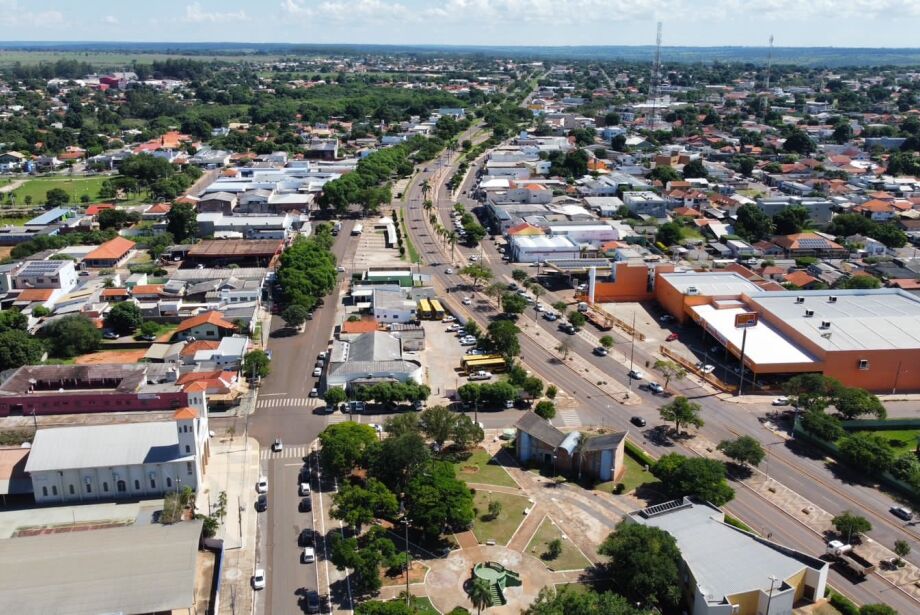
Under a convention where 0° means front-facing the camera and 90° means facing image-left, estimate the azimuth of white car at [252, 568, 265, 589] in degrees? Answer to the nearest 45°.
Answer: approximately 0°

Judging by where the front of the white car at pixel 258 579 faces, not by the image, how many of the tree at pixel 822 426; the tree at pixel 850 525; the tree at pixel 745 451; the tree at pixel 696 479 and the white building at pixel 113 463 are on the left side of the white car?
4

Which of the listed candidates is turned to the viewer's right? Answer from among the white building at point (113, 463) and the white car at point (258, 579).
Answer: the white building

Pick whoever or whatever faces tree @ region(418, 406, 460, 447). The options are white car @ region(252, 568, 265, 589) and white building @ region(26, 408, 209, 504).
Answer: the white building

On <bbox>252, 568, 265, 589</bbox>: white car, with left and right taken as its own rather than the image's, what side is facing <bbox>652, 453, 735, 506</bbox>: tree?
left

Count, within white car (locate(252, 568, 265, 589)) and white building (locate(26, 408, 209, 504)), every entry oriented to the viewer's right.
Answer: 1

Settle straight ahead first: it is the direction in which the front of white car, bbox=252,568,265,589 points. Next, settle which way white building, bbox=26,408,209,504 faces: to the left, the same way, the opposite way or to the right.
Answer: to the left

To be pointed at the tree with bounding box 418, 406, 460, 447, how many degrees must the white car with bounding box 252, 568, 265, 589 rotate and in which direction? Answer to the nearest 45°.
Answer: approximately 135° to its left

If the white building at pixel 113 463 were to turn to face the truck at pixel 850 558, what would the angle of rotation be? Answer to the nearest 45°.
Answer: approximately 45° to its right

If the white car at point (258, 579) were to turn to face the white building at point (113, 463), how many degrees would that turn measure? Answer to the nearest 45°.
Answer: approximately 135° to its right

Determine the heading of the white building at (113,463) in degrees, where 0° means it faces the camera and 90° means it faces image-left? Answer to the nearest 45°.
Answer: approximately 270°

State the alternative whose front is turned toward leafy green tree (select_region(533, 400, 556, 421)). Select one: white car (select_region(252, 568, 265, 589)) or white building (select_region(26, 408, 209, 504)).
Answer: the white building

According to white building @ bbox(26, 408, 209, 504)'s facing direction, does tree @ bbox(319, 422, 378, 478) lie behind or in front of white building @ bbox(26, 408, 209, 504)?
in front

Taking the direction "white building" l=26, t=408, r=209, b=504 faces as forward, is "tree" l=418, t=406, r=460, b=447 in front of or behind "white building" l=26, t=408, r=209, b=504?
in front
